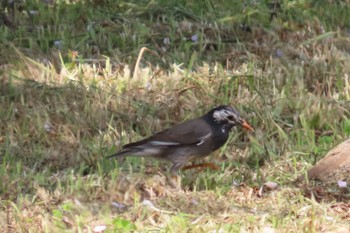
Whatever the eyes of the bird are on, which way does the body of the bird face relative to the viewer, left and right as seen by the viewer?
facing to the right of the viewer
